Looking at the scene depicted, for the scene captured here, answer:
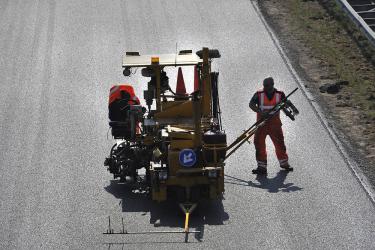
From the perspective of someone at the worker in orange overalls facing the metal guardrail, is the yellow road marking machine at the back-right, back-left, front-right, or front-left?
back-left

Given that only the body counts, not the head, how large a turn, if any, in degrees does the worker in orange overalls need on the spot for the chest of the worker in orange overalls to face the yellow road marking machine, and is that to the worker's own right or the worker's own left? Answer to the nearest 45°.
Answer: approximately 45° to the worker's own right

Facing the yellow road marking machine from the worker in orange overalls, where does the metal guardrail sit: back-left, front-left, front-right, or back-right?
back-right

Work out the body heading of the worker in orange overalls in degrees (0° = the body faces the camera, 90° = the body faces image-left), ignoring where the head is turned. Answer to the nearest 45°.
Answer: approximately 0°

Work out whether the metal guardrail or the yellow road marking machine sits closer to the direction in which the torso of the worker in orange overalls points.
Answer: the yellow road marking machine
